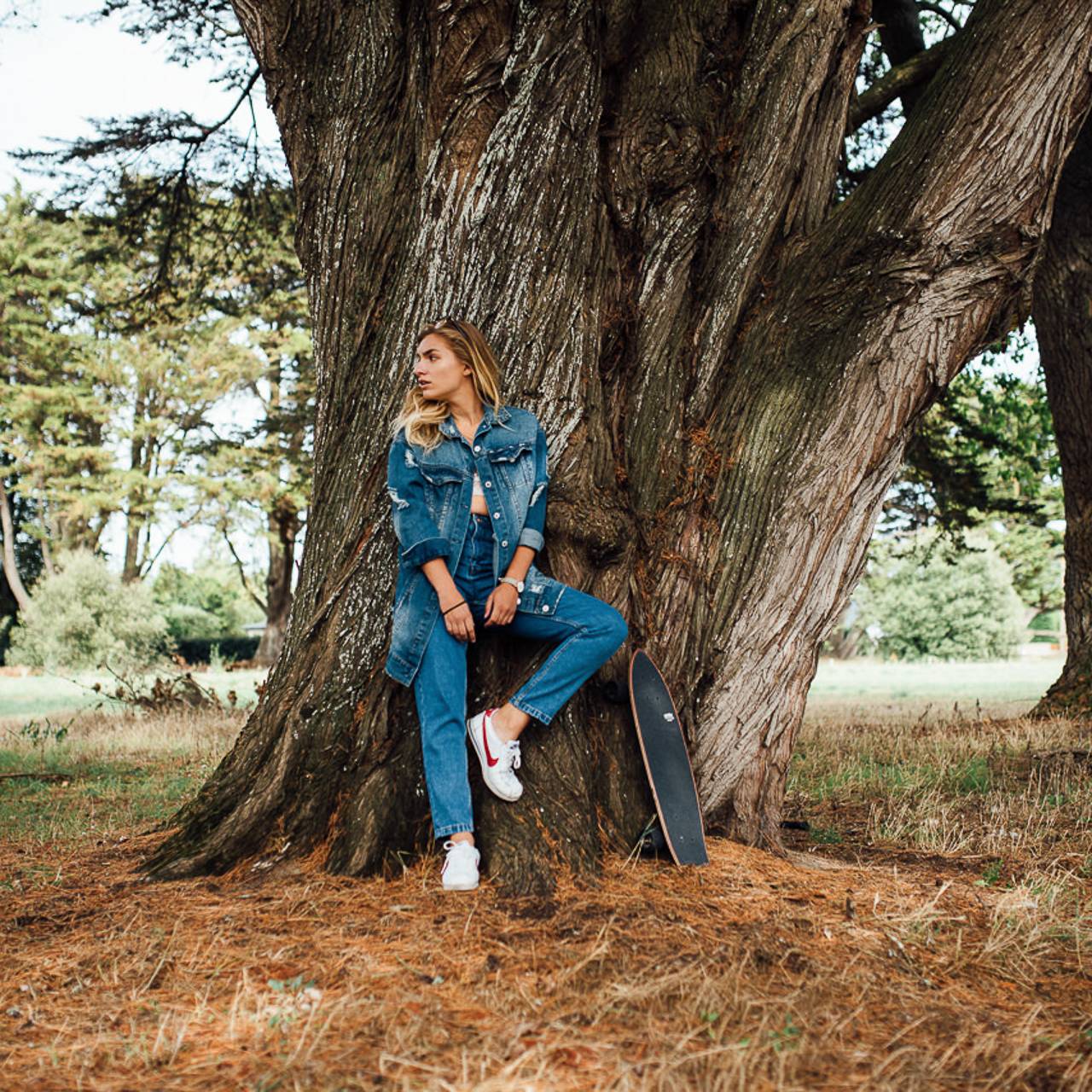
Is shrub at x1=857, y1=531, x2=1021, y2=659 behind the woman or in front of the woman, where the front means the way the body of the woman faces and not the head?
behind

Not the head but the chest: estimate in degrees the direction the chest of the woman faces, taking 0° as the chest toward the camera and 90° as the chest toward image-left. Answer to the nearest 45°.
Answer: approximately 0°

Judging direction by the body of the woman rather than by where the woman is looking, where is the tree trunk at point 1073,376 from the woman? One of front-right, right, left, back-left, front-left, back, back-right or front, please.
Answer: back-left

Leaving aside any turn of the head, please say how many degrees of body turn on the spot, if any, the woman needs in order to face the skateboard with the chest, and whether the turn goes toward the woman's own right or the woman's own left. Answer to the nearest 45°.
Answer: approximately 90° to the woman's own left

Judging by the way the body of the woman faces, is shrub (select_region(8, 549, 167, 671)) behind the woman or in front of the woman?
behind

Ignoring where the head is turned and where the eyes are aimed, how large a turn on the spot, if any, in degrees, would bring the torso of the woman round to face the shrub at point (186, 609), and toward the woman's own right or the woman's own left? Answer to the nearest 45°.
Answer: approximately 180°
